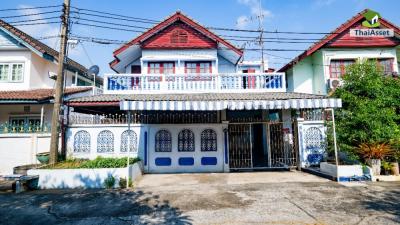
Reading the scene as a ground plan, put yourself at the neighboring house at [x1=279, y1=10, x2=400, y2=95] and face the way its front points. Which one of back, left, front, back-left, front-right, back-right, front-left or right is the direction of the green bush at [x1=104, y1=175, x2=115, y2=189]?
front-right

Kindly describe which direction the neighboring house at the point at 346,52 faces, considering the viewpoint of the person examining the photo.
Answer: facing the viewer

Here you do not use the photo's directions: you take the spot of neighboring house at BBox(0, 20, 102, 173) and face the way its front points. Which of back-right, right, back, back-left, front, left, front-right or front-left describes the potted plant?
front-left

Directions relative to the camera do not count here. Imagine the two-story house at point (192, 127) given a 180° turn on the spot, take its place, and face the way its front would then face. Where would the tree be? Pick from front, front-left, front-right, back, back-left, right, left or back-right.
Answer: right

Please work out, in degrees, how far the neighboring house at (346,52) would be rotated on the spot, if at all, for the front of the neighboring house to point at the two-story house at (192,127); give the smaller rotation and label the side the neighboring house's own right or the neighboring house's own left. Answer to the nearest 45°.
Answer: approximately 45° to the neighboring house's own right

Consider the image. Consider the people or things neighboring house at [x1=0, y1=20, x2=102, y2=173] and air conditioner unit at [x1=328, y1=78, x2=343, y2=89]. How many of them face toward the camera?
2

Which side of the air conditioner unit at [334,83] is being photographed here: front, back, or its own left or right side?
front

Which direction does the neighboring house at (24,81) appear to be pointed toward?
toward the camera

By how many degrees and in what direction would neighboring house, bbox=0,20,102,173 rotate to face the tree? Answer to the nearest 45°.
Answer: approximately 45° to its left

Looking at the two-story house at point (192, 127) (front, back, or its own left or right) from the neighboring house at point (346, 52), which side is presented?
left

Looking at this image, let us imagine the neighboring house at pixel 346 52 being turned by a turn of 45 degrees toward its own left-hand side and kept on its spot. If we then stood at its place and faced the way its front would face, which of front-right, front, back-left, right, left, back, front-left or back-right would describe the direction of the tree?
front-right

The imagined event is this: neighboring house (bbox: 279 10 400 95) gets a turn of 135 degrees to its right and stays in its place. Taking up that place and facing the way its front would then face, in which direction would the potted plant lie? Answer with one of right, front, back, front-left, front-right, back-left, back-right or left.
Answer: back-left

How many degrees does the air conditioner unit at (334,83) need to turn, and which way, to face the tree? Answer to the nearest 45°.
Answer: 0° — it already faces it
